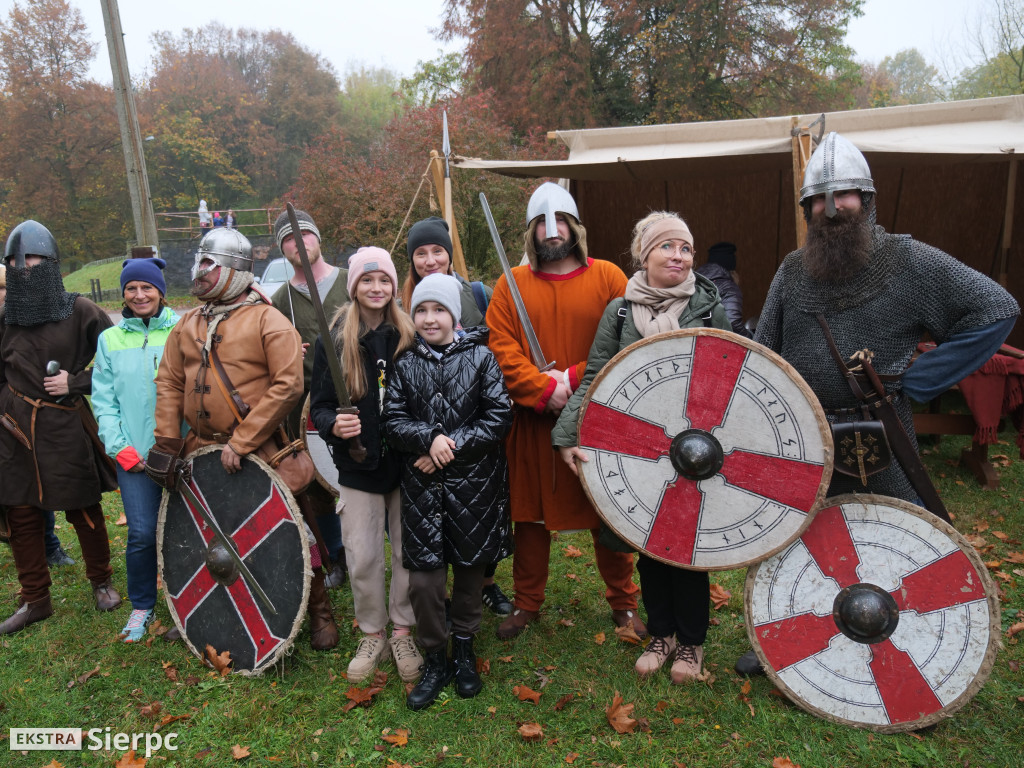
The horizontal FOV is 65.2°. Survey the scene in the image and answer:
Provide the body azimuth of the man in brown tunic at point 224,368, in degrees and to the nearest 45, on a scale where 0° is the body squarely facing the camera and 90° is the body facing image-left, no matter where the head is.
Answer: approximately 45°

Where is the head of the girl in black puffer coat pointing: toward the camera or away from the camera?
toward the camera

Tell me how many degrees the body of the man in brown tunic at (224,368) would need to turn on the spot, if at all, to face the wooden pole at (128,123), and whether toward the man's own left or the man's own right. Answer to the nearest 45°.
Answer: approximately 135° to the man's own right

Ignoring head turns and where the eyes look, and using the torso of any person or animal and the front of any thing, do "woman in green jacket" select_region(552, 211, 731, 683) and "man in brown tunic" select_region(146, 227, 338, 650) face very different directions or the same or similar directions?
same or similar directions

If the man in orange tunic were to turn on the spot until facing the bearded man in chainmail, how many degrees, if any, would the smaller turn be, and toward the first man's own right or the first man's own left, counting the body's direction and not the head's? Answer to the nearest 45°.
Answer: approximately 45° to the first man's own left

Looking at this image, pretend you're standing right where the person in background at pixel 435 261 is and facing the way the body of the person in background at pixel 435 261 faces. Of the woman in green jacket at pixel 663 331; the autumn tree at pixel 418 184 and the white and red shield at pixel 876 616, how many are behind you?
1

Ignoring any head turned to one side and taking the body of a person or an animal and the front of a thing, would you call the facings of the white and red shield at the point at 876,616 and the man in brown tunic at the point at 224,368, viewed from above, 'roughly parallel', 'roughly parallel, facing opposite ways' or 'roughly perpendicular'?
roughly parallel

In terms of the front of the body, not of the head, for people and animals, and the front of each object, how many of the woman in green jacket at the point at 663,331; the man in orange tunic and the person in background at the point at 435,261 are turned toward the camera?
3

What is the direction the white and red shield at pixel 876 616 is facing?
toward the camera

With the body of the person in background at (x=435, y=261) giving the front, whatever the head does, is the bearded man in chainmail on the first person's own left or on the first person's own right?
on the first person's own left

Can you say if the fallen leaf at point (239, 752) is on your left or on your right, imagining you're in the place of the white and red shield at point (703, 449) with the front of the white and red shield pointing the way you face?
on your right

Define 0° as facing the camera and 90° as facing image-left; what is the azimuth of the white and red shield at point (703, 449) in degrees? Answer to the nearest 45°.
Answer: approximately 0°

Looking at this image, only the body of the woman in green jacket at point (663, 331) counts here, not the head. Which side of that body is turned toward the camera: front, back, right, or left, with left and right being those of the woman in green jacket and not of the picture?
front

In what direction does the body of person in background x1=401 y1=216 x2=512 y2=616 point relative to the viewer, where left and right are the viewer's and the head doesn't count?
facing the viewer
